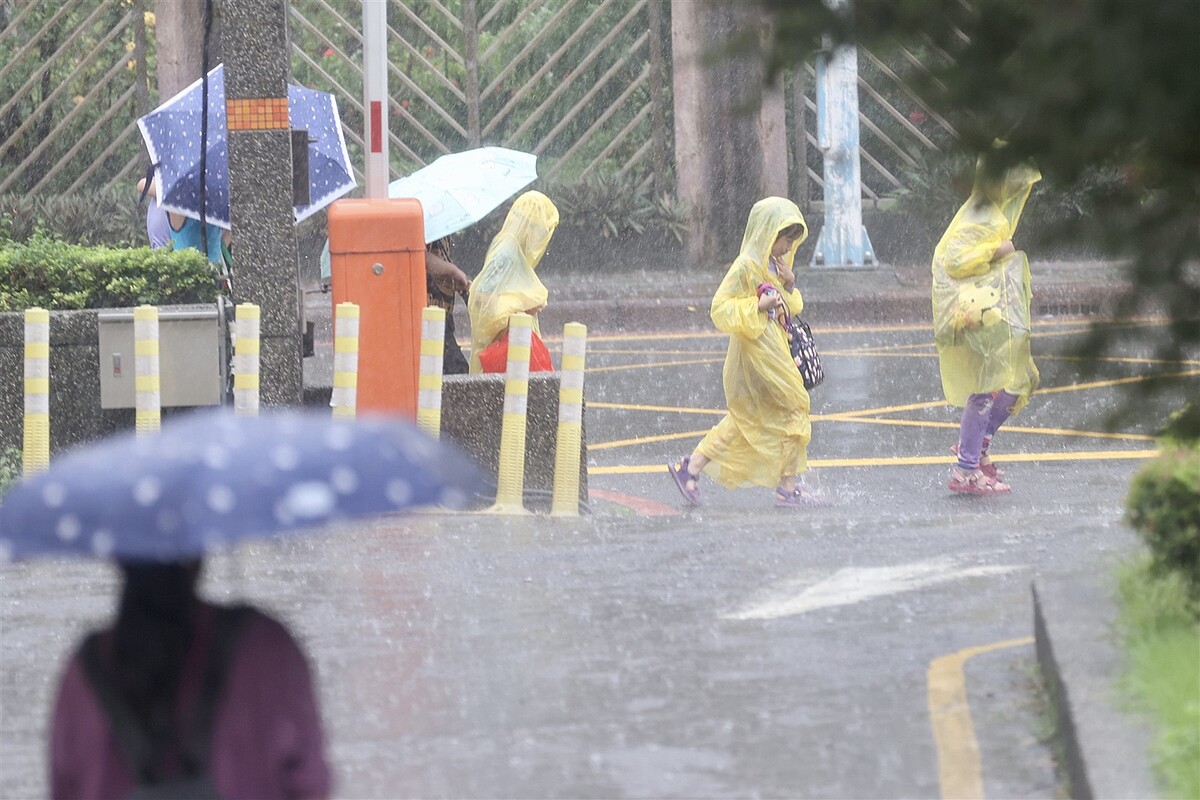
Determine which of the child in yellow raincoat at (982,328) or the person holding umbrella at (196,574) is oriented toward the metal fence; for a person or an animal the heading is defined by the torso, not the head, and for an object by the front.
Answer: the person holding umbrella

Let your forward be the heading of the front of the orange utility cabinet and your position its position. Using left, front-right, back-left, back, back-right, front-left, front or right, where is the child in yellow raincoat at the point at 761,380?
left

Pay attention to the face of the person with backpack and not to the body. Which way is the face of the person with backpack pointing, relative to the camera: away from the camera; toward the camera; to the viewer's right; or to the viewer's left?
away from the camera

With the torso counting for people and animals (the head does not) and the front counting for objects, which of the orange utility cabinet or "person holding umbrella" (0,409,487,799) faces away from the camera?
the person holding umbrella

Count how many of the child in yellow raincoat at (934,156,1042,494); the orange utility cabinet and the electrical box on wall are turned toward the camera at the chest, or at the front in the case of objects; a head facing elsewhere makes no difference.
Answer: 2

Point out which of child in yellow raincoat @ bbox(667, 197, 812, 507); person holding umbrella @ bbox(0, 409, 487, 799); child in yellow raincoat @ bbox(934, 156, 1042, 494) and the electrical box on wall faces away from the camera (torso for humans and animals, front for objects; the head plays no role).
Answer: the person holding umbrella

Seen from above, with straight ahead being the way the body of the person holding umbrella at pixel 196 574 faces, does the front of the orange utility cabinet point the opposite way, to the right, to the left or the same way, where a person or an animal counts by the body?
the opposite way

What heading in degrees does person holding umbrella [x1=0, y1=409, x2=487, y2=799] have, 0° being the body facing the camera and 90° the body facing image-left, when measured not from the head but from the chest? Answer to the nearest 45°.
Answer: approximately 180°
